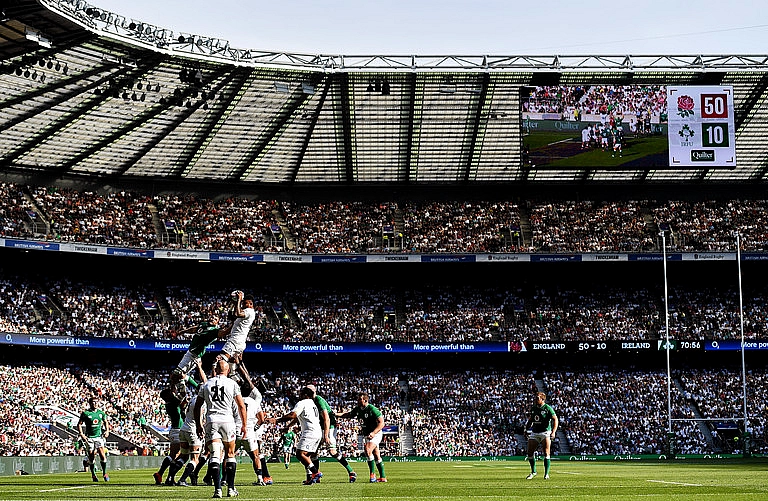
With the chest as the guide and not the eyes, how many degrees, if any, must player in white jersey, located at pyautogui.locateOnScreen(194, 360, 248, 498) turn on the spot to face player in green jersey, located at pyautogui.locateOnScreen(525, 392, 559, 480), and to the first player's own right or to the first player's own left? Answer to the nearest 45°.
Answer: approximately 45° to the first player's own right

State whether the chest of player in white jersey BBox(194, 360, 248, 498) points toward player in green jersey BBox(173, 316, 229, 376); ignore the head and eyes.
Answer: yes

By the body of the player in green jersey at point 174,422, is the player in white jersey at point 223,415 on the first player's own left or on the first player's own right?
on the first player's own right

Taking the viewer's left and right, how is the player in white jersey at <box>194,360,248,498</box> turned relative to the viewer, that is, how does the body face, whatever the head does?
facing away from the viewer

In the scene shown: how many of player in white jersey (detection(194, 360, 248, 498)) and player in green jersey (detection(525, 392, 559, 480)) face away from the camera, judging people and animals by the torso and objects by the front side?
1

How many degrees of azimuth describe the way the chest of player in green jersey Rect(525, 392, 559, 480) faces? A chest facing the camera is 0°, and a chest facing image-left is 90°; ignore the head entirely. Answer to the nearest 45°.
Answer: approximately 45°
